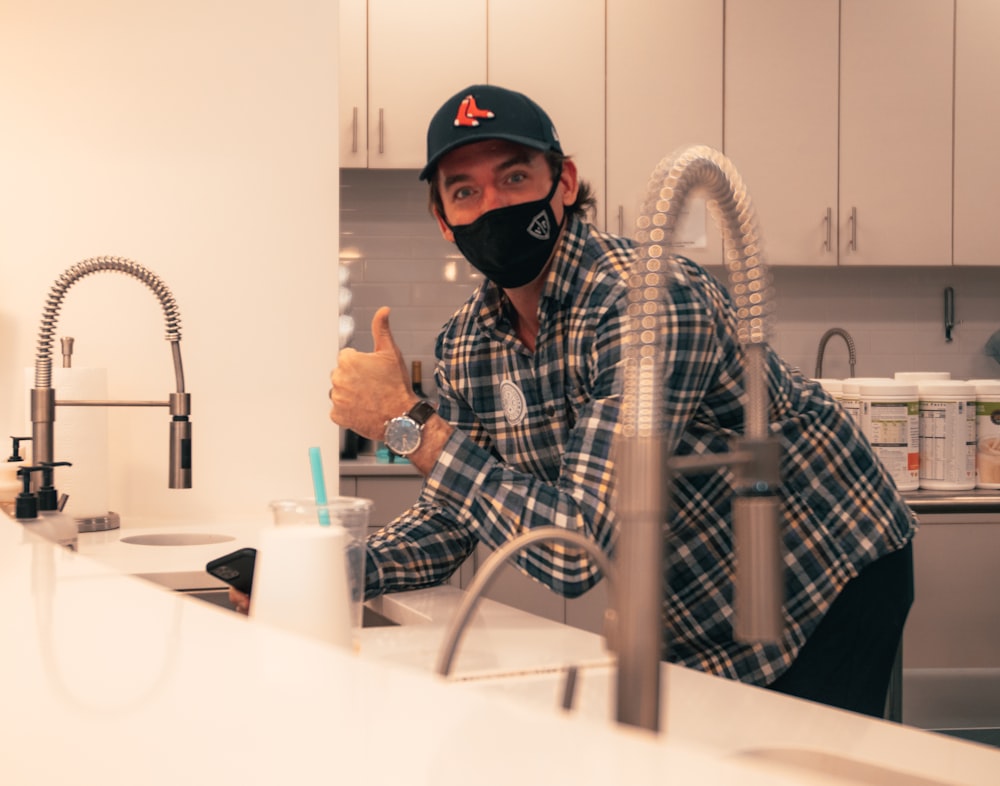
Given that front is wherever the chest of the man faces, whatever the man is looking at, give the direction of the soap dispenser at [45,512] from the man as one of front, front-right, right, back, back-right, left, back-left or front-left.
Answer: front-right

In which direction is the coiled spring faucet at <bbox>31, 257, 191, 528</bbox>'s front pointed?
to the viewer's right

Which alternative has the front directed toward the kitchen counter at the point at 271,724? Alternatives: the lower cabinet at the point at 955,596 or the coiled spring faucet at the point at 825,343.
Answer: the lower cabinet

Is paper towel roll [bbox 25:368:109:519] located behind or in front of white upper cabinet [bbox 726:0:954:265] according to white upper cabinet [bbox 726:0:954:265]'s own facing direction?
in front

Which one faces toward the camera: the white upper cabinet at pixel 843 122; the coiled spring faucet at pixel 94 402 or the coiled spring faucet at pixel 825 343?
the white upper cabinet

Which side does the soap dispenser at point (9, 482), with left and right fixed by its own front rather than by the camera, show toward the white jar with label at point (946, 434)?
front

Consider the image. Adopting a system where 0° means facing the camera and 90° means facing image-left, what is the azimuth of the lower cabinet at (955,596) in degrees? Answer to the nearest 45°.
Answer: approximately 0°

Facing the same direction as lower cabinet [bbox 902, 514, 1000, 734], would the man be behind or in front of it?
in front
